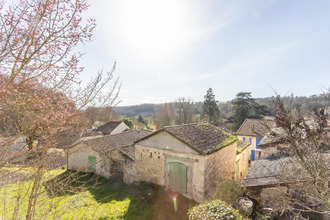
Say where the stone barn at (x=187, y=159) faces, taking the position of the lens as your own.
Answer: facing the viewer and to the left of the viewer

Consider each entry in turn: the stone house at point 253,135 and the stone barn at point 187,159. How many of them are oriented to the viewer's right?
0

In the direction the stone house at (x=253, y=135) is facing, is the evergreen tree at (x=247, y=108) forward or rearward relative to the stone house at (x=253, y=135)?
rearward

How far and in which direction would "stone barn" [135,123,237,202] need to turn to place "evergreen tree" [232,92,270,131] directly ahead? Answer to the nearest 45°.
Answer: approximately 180°

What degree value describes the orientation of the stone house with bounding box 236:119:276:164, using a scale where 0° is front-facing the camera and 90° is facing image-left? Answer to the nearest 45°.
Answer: approximately 0°

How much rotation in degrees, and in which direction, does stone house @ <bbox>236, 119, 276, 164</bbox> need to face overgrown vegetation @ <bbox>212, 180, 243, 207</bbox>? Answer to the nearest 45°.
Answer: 0° — it already faces it

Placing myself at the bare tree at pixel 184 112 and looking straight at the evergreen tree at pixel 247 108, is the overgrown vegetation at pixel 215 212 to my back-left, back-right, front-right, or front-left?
front-right

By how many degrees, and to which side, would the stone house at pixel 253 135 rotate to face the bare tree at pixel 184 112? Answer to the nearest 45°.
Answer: approximately 135° to its right

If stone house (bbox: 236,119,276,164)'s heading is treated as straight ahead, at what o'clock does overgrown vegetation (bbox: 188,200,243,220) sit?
The overgrown vegetation is roughly at 12 o'clock from the stone house.

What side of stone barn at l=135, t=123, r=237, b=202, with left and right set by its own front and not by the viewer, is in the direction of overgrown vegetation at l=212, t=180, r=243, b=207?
left

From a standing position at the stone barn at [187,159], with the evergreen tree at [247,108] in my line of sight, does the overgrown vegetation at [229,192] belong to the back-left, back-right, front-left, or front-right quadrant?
back-right

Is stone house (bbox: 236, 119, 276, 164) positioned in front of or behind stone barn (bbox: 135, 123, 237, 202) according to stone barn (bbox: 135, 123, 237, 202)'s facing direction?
behind

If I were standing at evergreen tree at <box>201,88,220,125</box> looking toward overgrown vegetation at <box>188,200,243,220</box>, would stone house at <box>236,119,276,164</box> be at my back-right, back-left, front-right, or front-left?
front-left

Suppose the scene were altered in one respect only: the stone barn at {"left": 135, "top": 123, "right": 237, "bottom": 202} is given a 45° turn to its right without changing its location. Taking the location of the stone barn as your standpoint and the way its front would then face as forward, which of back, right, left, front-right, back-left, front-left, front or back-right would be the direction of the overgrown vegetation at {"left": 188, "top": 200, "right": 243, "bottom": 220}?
left

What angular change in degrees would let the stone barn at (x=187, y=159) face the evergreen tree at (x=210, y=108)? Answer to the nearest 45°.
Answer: approximately 135° to its right

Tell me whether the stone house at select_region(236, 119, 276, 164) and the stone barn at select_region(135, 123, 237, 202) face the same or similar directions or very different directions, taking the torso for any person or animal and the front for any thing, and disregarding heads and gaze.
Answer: same or similar directions

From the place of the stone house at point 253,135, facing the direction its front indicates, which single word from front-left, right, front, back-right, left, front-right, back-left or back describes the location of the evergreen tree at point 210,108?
back-right
